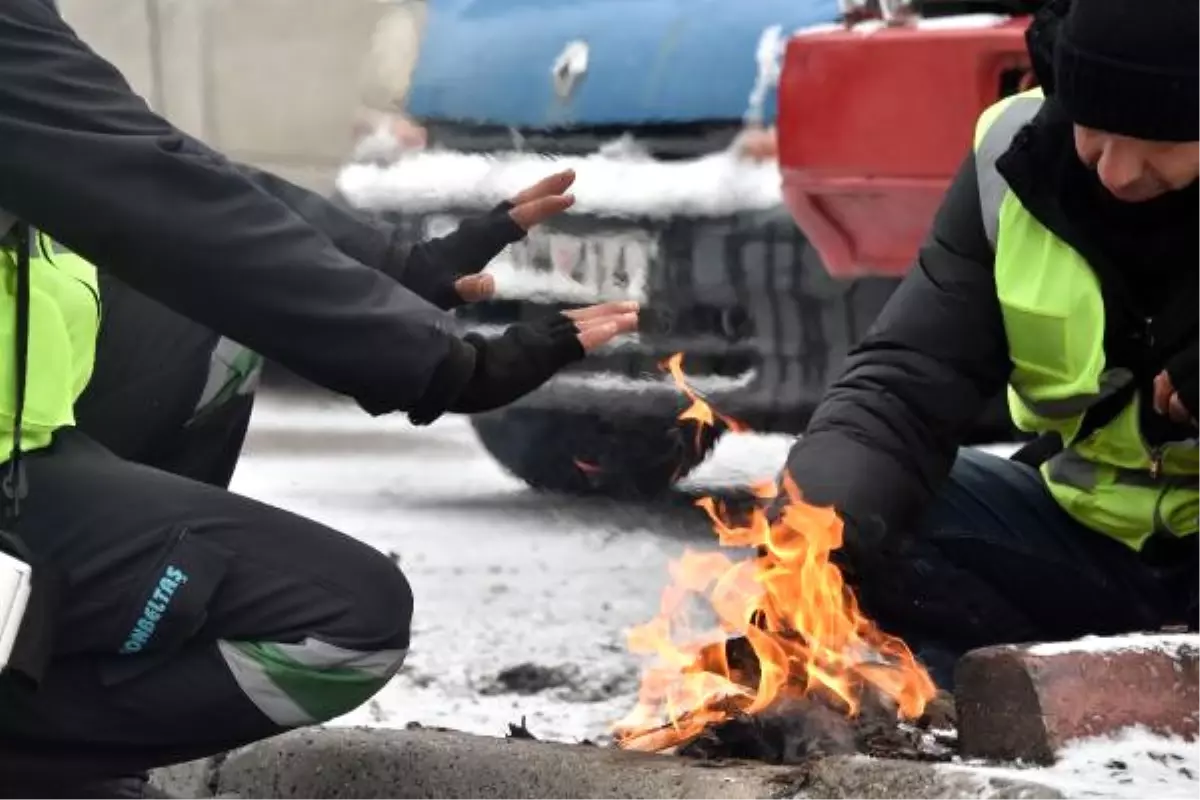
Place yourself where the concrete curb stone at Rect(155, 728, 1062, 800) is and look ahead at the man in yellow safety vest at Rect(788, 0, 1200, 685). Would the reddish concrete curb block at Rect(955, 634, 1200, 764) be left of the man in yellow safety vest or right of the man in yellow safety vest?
right

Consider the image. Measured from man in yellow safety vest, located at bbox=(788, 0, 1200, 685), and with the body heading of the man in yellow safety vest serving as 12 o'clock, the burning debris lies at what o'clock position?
The burning debris is roughly at 1 o'clock from the man in yellow safety vest.
